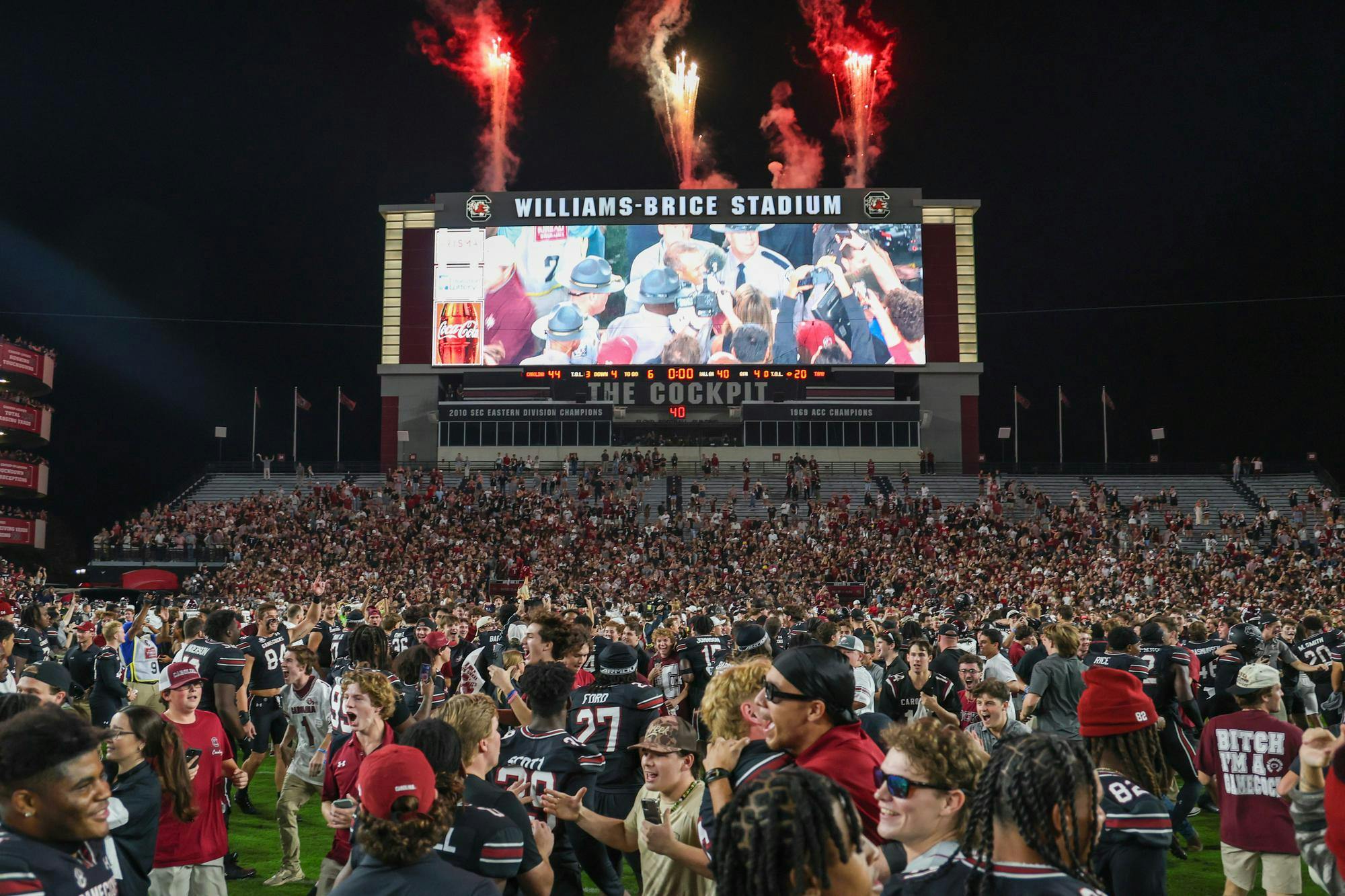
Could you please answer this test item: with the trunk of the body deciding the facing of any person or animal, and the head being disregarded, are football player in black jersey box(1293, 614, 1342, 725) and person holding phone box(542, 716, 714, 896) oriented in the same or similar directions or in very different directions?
very different directions

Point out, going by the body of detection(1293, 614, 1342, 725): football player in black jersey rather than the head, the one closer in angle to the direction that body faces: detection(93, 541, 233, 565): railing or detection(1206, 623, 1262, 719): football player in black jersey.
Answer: the railing

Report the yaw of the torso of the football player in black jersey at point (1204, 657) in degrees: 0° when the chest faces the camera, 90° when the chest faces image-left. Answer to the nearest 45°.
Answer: approximately 180°

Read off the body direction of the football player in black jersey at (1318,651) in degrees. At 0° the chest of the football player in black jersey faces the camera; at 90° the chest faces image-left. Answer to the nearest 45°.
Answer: approximately 180°

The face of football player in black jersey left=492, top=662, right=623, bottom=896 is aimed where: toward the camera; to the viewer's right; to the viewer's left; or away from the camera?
away from the camera

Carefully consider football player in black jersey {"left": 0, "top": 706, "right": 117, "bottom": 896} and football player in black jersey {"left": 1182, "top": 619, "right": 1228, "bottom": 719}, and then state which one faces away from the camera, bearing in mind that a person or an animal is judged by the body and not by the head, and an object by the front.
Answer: football player in black jersey {"left": 1182, "top": 619, "right": 1228, "bottom": 719}

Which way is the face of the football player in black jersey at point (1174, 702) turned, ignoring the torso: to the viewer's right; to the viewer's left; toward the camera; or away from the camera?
away from the camera

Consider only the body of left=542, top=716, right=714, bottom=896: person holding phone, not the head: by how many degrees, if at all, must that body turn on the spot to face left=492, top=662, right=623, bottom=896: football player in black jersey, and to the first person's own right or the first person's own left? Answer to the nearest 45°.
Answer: approximately 90° to the first person's own right

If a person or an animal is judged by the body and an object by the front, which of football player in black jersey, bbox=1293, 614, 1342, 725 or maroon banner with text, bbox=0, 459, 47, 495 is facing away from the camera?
the football player in black jersey
